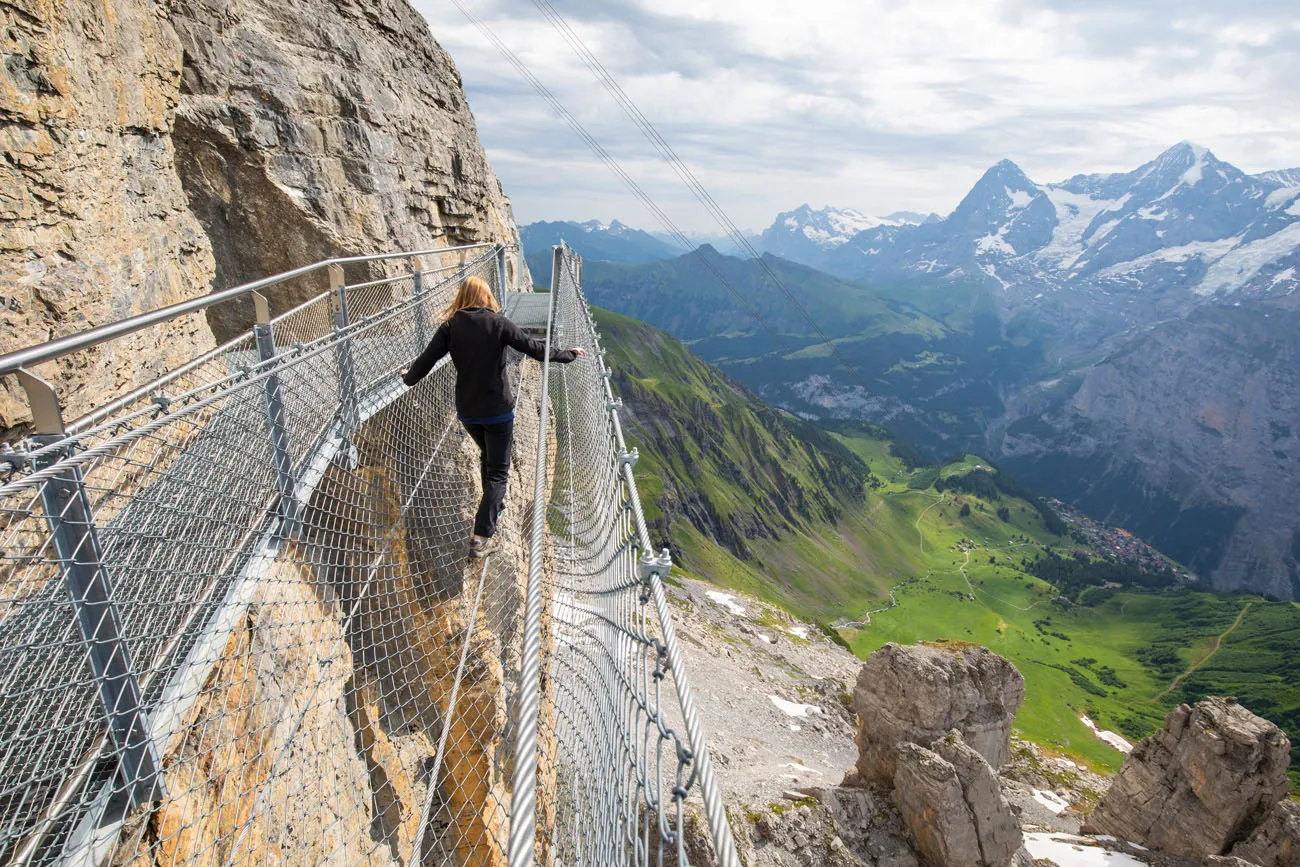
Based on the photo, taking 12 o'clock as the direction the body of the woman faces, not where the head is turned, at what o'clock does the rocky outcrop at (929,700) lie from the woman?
The rocky outcrop is roughly at 2 o'clock from the woman.

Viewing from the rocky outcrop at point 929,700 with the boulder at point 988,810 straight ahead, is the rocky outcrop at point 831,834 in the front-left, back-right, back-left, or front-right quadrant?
front-right

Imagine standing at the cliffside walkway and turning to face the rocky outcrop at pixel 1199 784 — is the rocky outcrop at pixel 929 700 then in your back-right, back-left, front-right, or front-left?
front-left

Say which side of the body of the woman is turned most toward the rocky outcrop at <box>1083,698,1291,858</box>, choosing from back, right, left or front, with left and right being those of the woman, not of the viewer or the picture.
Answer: right

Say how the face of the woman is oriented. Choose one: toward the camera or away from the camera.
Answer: away from the camera

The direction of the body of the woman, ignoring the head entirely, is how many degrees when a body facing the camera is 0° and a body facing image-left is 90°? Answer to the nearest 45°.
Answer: approximately 180°

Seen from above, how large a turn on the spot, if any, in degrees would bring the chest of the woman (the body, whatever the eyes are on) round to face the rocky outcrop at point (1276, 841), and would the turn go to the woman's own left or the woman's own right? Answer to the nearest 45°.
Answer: approximately 90° to the woman's own right

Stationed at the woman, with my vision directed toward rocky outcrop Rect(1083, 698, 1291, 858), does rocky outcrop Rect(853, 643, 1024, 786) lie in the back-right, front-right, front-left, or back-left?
front-left
